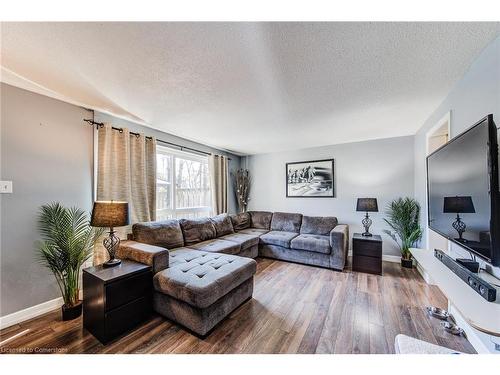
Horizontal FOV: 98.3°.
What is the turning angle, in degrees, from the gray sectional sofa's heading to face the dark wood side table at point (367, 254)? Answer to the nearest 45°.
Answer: approximately 45° to its left

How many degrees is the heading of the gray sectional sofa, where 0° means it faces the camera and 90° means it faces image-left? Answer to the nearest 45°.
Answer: approximately 315°

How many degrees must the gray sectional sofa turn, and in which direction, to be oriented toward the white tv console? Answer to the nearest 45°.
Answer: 0° — it already faces it

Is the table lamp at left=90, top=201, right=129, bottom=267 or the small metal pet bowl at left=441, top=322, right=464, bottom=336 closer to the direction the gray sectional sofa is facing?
the small metal pet bowl
